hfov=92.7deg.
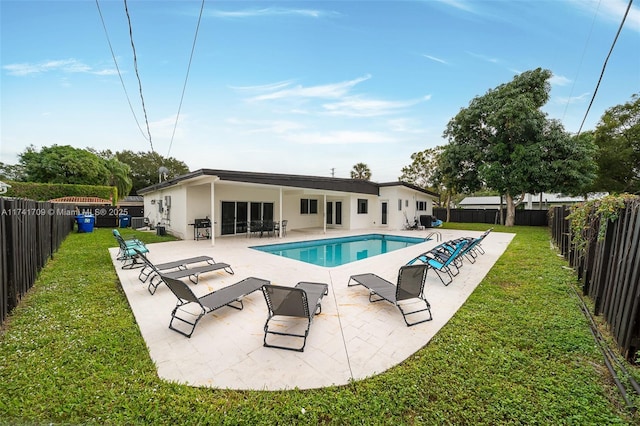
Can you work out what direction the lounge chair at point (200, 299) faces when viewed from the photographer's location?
facing away from the viewer and to the right of the viewer

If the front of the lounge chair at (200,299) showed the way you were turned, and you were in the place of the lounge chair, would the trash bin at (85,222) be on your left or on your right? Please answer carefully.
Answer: on your left

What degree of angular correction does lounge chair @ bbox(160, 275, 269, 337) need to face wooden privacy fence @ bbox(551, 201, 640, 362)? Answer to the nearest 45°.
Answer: approximately 90° to its right

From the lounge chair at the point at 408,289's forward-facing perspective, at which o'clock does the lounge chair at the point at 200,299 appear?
the lounge chair at the point at 200,299 is roughly at 10 o'clock from the lounge chair at the point at 408,289.

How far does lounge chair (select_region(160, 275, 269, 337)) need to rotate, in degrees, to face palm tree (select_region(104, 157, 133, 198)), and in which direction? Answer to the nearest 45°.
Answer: approximately 45° to its left

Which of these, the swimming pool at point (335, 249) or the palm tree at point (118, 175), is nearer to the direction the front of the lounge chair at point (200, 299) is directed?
the swimming pool

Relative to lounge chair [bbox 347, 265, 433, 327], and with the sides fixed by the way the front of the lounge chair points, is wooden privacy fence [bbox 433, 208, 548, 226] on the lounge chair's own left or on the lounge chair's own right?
on the lounge chair's own right

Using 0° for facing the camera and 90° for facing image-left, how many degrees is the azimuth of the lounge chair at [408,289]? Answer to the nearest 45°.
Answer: approximately 135°

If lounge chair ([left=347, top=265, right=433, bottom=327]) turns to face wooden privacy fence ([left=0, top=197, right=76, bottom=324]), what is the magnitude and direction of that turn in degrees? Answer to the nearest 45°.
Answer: approximately 45° to its left
